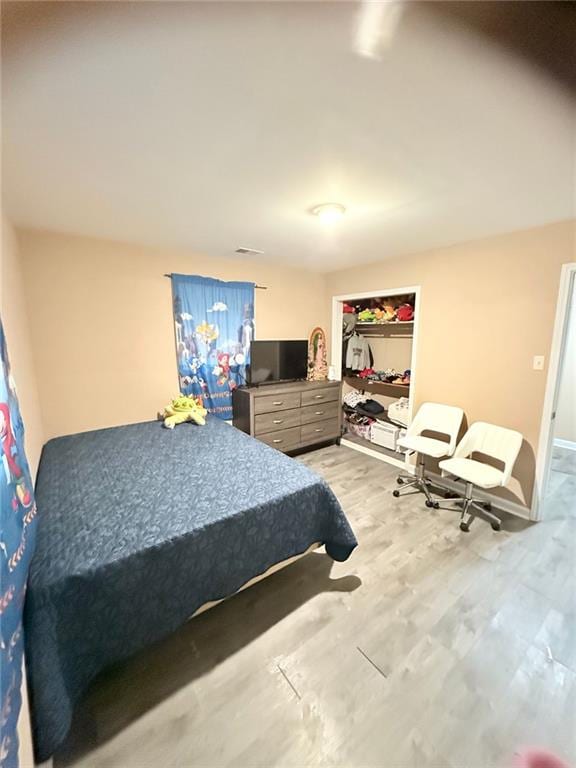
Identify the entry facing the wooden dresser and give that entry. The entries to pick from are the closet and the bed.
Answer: the closet

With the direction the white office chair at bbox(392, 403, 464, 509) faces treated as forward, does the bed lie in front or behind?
in front

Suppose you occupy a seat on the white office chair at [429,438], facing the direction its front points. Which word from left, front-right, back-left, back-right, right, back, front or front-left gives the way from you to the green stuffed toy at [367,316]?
right

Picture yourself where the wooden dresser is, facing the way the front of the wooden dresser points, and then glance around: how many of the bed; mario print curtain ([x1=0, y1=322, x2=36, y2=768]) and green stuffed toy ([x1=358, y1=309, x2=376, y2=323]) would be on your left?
1

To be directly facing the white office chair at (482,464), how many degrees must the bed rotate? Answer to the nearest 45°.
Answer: approximately 45° to its left

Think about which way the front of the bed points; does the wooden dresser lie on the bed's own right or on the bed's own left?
on the bed's own left

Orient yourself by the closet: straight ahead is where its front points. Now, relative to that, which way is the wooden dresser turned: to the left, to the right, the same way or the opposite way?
to the left

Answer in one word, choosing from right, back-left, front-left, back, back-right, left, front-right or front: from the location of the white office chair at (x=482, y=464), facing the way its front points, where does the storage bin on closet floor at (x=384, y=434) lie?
right

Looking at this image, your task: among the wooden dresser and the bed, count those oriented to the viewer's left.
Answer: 0

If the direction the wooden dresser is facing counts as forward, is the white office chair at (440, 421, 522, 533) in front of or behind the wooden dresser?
in front

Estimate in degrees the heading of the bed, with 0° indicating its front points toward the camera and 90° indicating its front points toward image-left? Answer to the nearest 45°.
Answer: approximately 315°

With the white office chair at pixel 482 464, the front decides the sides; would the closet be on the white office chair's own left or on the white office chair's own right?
on the white office chair's own right

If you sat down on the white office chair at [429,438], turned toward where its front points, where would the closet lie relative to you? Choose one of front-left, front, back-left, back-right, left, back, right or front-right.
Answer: right
